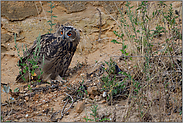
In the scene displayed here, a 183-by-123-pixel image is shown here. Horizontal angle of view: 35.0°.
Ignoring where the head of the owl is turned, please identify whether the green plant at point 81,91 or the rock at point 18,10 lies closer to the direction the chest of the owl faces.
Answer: the green plant

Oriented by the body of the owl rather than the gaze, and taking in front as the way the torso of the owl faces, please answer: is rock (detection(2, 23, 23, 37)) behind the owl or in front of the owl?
behind

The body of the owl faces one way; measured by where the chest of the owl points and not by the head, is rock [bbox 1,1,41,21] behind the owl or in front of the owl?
behind
